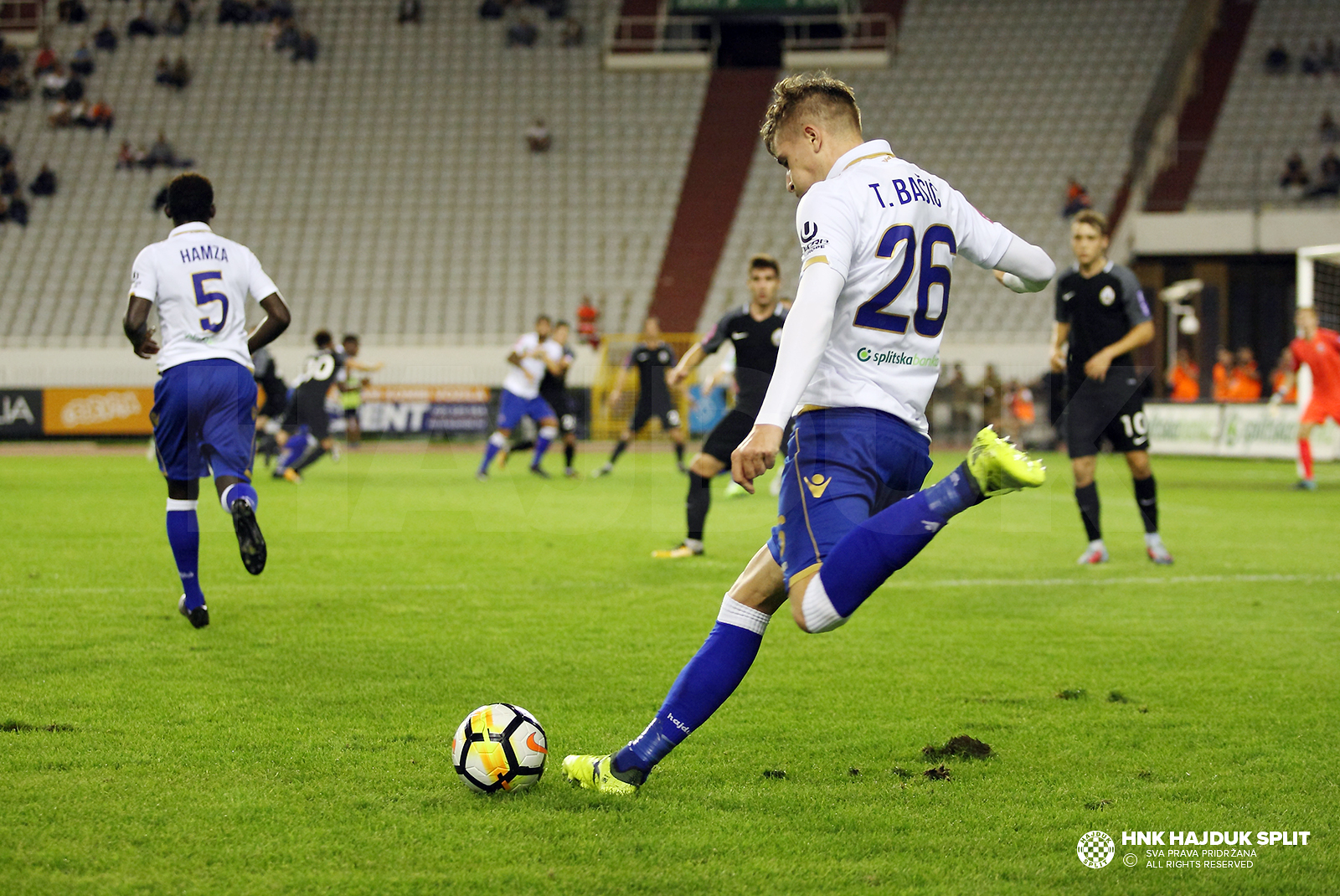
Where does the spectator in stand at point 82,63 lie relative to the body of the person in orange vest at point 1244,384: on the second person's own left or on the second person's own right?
on the second person's own right

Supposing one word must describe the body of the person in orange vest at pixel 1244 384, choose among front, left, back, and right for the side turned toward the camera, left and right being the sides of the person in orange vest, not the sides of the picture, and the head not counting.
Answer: front

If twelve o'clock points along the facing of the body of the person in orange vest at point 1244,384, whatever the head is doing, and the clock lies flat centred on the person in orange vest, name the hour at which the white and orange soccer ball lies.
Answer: The white and orange soccer ball is roughly at 12 o'clock from the person in orange vest.

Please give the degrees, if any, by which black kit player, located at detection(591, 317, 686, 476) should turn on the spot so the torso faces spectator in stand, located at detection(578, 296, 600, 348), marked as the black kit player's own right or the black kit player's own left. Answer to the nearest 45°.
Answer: approximately 180°

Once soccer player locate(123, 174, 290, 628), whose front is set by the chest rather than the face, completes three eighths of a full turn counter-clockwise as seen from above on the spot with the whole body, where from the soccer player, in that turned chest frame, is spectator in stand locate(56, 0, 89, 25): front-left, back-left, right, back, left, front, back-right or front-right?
back-right

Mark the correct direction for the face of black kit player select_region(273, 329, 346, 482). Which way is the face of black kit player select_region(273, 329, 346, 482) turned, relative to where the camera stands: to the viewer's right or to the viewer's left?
to the viewer's right

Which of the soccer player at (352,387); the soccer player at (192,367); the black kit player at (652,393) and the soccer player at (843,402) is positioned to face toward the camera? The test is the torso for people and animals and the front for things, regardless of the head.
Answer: the black kit player

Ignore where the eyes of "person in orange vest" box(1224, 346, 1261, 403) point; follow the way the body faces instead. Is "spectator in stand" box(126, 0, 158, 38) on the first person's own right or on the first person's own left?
on the first person's own right

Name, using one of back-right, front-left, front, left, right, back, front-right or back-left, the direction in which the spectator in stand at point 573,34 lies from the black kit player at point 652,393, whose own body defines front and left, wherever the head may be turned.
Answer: back

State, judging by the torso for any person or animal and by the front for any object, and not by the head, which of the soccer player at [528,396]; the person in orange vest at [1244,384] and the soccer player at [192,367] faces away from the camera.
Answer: the soccer player at [192,367]

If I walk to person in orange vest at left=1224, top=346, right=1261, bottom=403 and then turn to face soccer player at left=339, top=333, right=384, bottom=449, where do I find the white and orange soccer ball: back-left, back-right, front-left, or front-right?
front-left

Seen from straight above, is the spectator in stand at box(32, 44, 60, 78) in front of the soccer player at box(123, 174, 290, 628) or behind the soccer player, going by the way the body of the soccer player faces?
in front

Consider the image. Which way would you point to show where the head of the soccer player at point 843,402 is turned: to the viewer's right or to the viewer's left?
to the viewer's left

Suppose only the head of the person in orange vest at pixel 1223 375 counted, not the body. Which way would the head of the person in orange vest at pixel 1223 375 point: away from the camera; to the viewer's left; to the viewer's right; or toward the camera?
toward the camera

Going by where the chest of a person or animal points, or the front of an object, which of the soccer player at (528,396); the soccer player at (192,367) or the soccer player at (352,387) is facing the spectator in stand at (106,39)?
the soccer player at (192,367)

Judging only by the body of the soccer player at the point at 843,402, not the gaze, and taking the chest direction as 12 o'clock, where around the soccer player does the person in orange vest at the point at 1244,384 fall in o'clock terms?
The person in orange vest is roughly at 2 o'clock from the soccer player.

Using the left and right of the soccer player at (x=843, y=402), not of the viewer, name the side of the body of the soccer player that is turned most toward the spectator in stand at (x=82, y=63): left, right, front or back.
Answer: front

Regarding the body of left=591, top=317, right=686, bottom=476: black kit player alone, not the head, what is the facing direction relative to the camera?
toward the camera

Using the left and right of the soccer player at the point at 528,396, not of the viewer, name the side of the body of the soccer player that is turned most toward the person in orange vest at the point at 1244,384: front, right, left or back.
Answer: left
